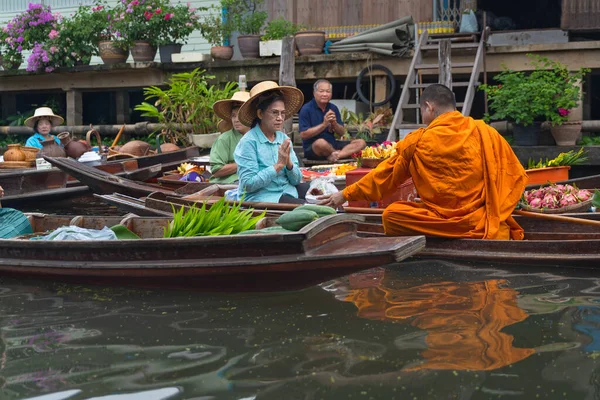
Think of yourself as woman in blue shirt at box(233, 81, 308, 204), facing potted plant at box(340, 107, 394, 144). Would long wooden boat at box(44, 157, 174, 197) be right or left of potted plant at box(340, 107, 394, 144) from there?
left

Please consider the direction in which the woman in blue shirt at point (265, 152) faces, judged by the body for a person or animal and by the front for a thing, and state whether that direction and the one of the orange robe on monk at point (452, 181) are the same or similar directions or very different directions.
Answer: very different directions

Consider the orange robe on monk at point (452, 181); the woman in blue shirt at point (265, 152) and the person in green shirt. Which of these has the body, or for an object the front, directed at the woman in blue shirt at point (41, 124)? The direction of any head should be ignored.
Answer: the orange robe on monk

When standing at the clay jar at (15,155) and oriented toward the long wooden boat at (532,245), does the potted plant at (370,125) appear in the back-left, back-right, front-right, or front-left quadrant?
front-left

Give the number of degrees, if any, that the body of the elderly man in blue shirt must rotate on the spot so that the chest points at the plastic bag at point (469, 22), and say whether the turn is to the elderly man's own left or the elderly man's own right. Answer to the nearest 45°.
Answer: approximately 90° to the elderly man's own left

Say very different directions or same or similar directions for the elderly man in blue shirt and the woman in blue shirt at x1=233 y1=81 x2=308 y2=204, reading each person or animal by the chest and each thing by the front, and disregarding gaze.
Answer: same or similar directions

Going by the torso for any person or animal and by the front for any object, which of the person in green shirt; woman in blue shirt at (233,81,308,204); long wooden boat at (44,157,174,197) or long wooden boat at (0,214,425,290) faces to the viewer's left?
long wooden boat at (44,157,174,197)

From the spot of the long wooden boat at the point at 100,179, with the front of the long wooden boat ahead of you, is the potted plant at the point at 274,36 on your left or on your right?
on your right

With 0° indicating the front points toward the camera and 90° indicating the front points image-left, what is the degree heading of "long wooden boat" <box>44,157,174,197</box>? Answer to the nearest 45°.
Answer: approximately 90°

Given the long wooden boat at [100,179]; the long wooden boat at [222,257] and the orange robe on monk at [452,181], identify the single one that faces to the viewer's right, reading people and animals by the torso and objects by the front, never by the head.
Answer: the long wooden boat at [222,257]

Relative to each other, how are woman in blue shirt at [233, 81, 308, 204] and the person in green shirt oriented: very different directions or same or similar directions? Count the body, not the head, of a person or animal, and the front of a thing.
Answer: same or similar directions

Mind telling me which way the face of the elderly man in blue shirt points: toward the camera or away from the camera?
toward the camera

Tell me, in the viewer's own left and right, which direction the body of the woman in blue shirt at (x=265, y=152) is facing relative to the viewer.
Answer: facing the viewer and to the right of the viewer

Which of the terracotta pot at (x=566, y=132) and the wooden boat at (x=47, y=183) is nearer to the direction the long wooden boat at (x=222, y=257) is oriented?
the terracotta pot

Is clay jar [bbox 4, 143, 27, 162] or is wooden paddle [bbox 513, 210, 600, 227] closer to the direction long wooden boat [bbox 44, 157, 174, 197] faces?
the clay jar

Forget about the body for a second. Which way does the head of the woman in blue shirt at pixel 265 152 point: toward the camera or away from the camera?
toward the camera

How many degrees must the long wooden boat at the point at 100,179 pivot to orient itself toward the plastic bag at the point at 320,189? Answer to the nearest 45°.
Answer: approximately 135° to its left

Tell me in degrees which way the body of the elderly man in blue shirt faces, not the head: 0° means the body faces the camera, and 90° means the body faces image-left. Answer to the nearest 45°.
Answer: approximately 315°
